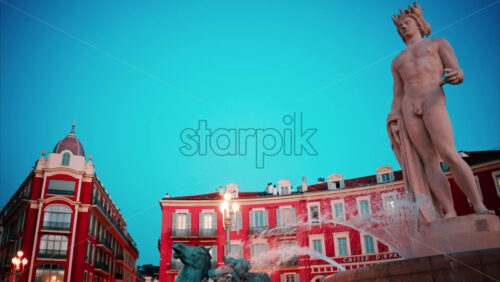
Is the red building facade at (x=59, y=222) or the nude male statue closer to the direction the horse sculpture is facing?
the red building facade

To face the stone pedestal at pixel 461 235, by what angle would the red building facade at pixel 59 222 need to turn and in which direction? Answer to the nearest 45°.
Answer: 0° — it already faces it

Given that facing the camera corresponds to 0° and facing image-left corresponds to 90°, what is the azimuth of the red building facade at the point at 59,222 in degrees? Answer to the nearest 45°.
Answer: approximately 0°

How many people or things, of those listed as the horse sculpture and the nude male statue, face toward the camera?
1

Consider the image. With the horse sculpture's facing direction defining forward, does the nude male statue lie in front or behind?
behind

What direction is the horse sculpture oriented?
to the viewer's left

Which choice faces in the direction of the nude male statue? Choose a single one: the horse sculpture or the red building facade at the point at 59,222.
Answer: the red building facade

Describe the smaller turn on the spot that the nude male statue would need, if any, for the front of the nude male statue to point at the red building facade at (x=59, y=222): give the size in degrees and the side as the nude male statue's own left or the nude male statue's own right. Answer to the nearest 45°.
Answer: approximately 135° to the nude male statue's own right

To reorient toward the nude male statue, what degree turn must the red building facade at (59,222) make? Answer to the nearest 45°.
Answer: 0° — it already faces it

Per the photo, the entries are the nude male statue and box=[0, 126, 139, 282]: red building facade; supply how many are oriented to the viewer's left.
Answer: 0

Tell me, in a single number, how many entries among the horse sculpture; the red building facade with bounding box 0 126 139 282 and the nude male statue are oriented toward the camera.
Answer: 2

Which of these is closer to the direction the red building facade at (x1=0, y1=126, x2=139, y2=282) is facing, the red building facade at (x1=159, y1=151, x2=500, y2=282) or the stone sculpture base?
the stone sculpture base

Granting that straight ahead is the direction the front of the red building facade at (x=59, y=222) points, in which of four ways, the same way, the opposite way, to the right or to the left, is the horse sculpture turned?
to the right
